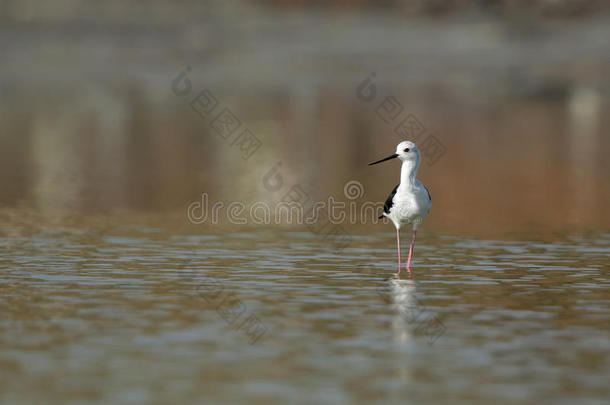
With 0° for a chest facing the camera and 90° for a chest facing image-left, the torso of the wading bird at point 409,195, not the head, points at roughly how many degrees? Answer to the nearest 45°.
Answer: approximately 0°
